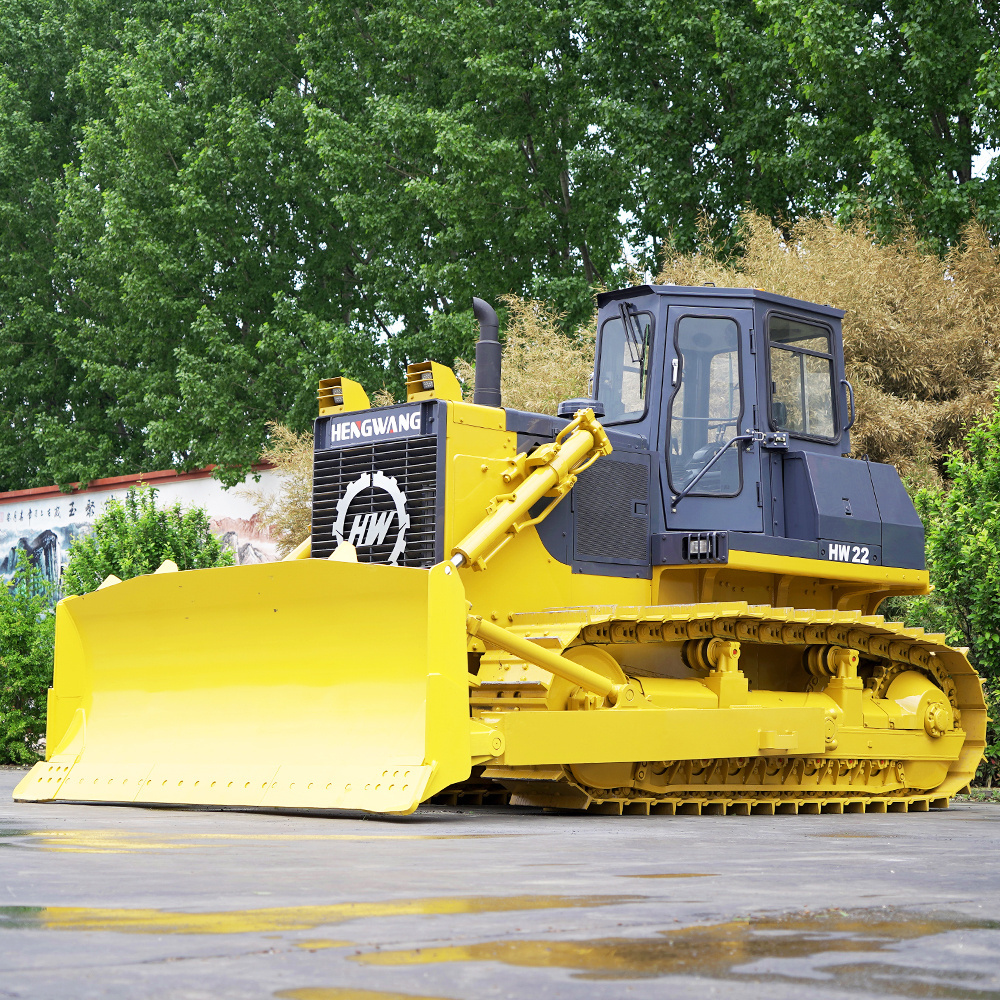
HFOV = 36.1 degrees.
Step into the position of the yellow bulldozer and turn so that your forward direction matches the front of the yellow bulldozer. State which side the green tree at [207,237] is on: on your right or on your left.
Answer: on your right

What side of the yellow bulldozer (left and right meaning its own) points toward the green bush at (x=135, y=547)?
right

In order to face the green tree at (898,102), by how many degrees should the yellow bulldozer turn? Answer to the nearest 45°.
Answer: approximately 180°

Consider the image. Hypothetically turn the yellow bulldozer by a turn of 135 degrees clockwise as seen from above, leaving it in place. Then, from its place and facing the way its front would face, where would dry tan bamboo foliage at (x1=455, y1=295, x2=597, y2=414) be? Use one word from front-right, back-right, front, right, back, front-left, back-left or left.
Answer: front

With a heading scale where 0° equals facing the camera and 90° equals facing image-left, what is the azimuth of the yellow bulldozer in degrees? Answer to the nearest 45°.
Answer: approximately 45°

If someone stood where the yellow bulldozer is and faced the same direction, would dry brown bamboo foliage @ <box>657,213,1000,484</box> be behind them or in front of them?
behind

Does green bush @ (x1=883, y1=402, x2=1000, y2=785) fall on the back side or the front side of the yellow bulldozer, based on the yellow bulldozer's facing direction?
on the back side

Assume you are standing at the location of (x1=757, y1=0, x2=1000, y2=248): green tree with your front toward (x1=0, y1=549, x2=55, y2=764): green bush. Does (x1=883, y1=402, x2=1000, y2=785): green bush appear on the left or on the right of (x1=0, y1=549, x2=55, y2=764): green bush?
left

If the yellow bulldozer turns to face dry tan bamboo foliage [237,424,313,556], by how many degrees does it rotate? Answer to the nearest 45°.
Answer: approximately 135° to its right

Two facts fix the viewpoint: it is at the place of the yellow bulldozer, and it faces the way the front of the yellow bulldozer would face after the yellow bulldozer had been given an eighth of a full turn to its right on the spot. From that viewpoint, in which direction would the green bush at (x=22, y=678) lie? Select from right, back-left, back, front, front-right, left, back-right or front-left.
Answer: front-right
